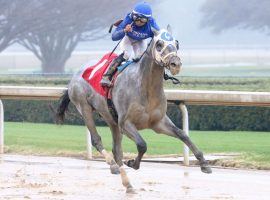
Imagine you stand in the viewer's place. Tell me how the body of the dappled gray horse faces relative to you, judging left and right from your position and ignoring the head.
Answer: facing the viewer and to the right of the viewer
